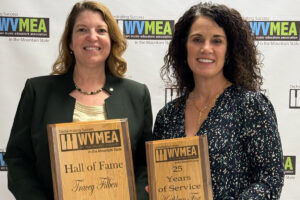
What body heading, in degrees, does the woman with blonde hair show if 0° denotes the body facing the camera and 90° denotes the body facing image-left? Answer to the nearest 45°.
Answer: approximately 0°

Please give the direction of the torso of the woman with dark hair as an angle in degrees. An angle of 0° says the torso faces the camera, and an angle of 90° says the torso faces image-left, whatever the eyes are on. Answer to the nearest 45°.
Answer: approximately 45°
